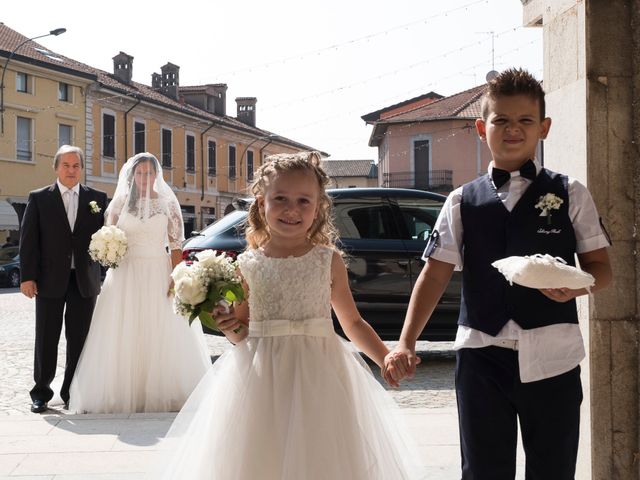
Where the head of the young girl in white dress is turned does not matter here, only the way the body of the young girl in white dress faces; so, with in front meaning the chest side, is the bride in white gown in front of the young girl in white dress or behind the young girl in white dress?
behind

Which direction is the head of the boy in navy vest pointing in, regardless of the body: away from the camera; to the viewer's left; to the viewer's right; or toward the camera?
toward the camera

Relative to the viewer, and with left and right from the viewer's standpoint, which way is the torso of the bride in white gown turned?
facing the viewer

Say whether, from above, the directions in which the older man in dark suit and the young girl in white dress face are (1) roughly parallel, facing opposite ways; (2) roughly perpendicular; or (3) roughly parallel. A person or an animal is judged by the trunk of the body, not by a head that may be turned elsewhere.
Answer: roughly parallel

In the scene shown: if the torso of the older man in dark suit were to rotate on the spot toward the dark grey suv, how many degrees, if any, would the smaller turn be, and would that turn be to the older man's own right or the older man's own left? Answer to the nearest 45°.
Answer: approximately 90° to the older man's own left

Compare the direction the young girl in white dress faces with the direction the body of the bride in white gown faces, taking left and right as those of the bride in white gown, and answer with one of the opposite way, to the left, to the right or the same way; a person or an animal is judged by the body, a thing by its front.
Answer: the same way

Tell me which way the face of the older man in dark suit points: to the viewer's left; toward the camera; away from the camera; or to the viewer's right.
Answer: toward the camera

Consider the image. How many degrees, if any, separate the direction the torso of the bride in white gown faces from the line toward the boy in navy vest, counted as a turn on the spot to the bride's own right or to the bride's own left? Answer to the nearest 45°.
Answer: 0° — they already face them

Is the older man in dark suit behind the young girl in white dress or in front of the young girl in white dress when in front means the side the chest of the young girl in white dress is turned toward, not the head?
behind

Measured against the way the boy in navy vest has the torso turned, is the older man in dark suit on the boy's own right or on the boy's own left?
on the boy's own right

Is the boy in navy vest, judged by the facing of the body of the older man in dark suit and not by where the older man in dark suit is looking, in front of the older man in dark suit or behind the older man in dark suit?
in front

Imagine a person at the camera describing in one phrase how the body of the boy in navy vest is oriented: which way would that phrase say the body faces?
toward the camera

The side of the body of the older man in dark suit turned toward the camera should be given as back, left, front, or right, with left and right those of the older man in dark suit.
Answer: front

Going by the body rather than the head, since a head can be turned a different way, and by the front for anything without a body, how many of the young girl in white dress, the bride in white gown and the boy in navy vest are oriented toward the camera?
3

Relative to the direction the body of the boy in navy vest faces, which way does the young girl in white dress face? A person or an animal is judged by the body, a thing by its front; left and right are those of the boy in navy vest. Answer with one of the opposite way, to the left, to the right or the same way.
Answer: the same way

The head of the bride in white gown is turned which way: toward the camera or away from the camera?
toward the camera

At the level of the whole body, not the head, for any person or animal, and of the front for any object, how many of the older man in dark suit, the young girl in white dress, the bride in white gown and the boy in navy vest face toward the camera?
4

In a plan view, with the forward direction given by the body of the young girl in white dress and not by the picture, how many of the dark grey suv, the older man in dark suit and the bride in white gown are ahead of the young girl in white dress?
0
